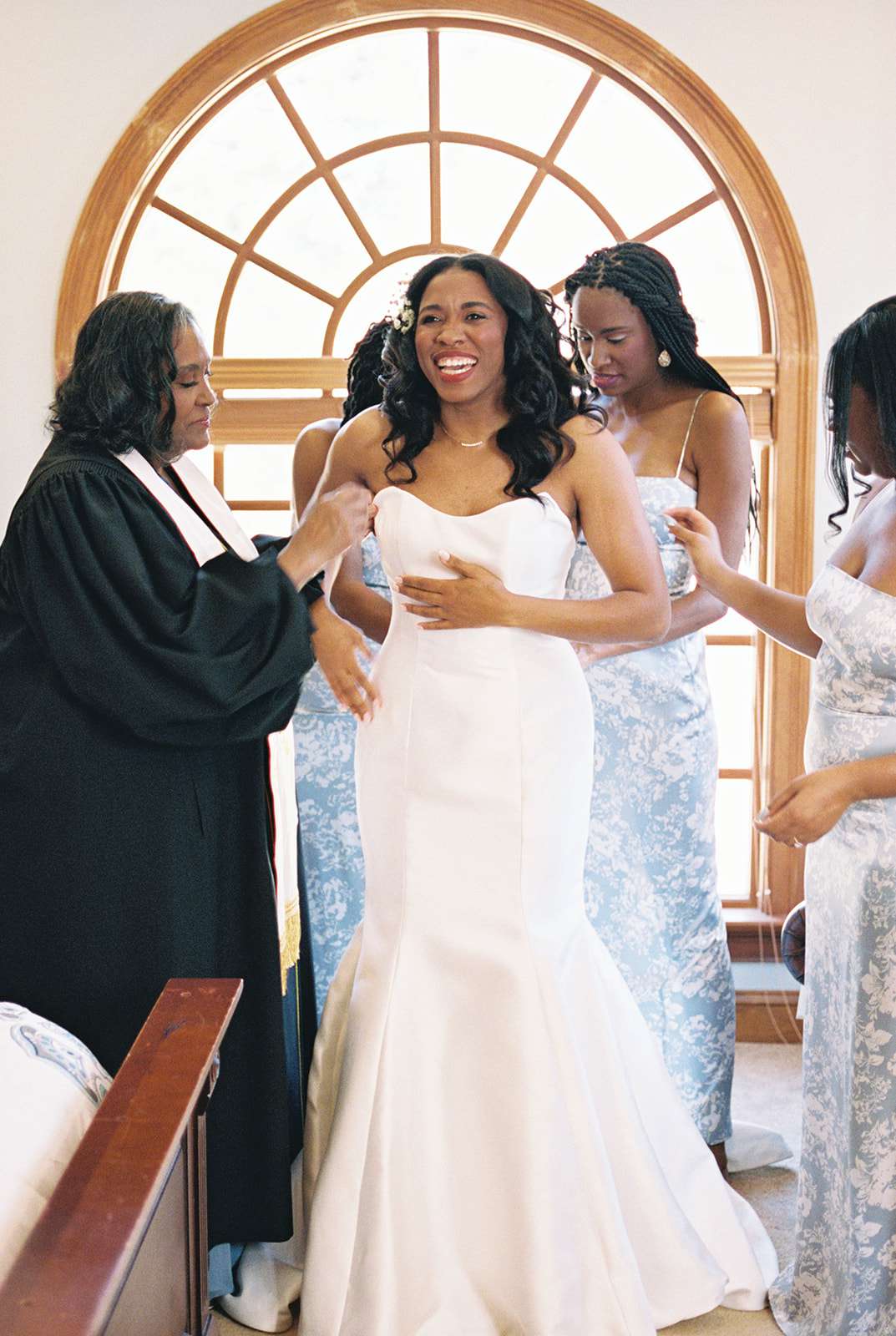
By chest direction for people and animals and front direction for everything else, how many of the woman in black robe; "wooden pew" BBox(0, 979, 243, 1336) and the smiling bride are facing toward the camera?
1

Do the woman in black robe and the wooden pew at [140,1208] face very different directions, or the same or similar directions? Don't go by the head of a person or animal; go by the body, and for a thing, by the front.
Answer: very different directions

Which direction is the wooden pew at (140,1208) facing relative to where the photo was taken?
to the viewer's left

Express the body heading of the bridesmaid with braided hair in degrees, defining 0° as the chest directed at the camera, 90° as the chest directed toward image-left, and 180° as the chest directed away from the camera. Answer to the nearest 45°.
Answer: approximately 45°

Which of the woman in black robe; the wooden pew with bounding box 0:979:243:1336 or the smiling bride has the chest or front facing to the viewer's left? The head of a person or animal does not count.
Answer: the wooden pew

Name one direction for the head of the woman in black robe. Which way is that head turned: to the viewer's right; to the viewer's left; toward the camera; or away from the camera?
to the viewer's right

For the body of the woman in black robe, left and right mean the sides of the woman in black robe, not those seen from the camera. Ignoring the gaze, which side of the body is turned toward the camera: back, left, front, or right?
right

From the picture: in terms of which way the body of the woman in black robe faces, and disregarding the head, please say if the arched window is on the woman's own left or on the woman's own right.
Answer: on the woman's own left

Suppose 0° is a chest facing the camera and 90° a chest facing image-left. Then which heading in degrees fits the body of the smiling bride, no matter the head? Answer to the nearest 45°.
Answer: approximately 0°

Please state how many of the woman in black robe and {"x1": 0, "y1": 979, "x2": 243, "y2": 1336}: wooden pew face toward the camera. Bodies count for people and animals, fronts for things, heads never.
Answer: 0

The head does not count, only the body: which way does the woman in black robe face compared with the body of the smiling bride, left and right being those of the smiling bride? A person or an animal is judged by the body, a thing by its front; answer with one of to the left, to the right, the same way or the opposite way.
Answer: to the left
